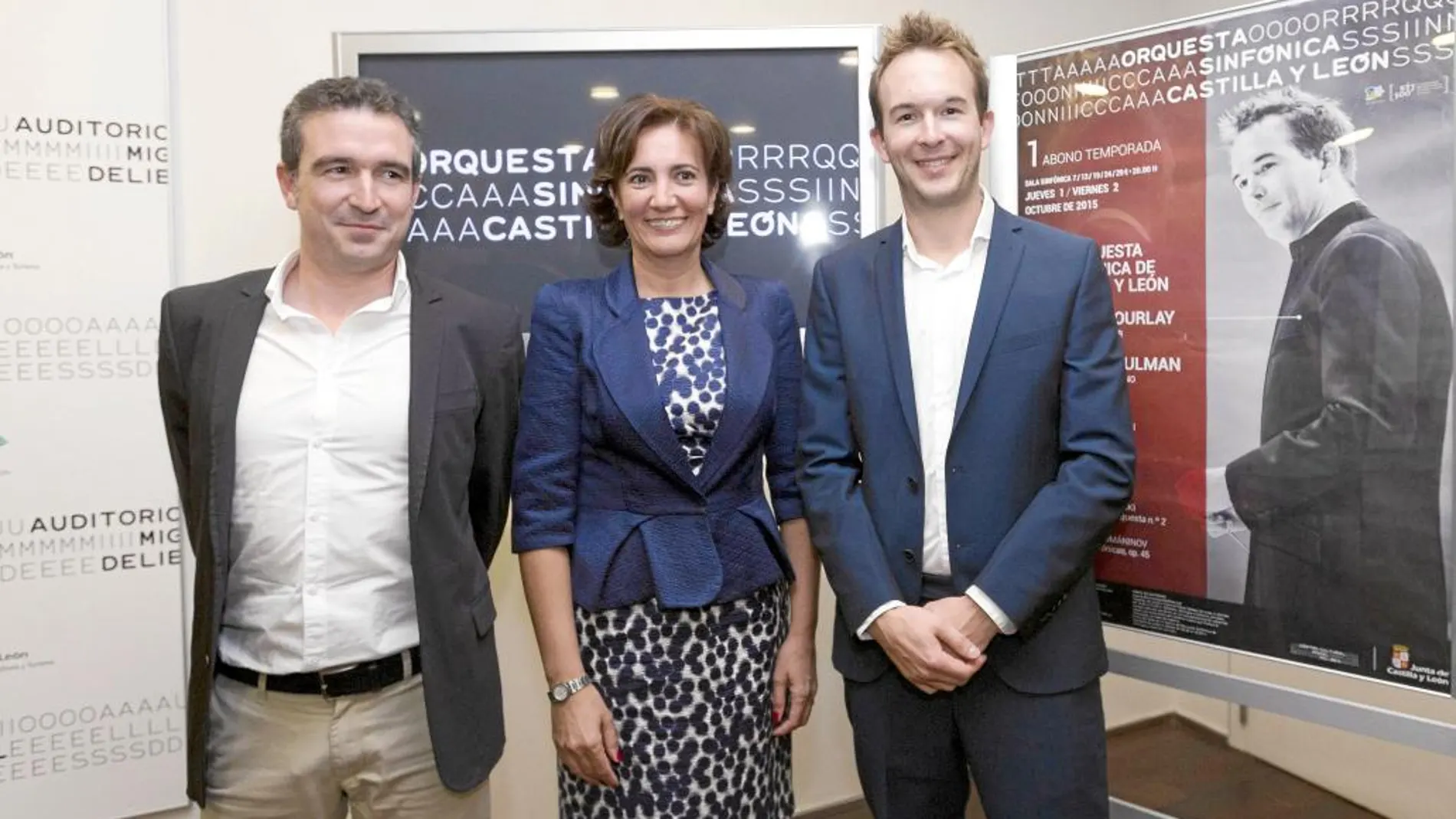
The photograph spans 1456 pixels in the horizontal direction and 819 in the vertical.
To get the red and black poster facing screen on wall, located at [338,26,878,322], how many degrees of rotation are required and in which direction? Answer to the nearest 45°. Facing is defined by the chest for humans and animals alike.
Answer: approximately 45° to its right

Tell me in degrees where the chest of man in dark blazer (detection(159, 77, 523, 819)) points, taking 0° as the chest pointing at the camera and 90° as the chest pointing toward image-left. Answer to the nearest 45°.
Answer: approximately 0°

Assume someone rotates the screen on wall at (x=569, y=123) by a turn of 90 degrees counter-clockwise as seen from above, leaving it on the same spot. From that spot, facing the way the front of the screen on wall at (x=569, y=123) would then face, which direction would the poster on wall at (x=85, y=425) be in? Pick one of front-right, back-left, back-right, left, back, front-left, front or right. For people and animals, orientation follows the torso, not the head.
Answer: back

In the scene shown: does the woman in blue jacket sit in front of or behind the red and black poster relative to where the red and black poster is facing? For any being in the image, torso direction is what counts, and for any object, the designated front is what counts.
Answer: in front

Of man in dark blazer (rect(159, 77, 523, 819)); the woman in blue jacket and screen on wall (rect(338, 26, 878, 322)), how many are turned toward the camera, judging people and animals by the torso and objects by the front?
3

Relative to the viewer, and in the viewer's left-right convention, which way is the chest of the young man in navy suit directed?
facing the viewer

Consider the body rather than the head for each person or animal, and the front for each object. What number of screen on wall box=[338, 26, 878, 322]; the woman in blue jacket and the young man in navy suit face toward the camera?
3

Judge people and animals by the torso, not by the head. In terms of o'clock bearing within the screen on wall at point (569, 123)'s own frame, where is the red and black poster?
The red and black poster is roughly at 10 o'clock from the screen on wall.

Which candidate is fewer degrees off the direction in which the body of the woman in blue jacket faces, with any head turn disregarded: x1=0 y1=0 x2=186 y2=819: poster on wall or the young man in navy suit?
the young man in navy suit

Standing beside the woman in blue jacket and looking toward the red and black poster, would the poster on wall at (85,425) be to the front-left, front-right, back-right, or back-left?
back-left
